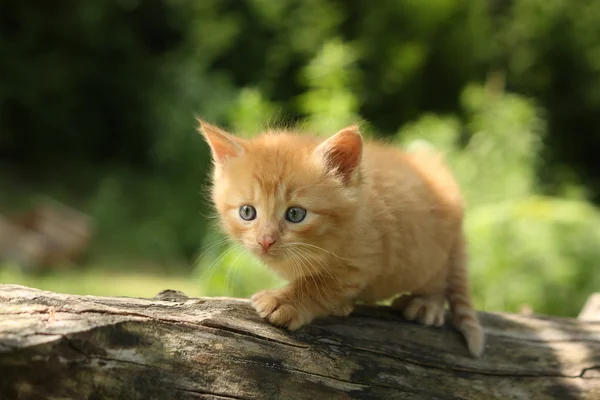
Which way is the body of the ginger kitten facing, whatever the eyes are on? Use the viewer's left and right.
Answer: facing the viewer and to the left of the viewer
